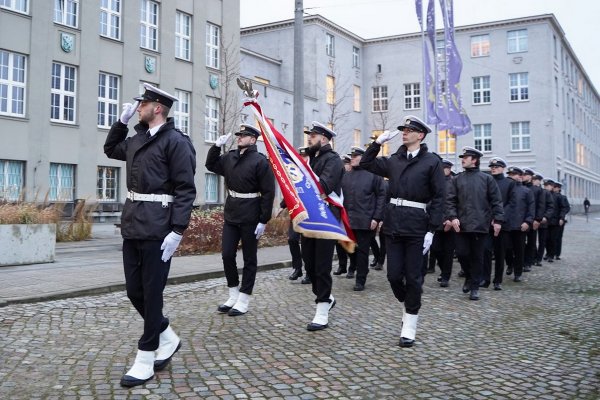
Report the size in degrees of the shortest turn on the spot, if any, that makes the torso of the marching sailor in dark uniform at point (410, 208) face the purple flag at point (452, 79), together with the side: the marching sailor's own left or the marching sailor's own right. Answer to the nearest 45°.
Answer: approximately 135° to the marching sailor's own right

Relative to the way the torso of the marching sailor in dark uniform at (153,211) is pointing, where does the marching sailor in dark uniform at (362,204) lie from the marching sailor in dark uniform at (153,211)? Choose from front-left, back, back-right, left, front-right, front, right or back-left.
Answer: back

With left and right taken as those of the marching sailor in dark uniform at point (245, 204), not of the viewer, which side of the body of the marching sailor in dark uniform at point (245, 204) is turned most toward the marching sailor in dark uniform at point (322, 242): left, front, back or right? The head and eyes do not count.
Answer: left

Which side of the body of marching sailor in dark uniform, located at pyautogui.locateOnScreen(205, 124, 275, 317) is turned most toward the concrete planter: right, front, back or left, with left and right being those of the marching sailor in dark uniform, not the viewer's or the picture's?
right

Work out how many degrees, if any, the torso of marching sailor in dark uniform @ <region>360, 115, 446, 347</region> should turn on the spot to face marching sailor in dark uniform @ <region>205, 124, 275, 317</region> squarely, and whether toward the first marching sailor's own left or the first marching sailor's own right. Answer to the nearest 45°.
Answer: approximately 45° to the first marching sailor's own right

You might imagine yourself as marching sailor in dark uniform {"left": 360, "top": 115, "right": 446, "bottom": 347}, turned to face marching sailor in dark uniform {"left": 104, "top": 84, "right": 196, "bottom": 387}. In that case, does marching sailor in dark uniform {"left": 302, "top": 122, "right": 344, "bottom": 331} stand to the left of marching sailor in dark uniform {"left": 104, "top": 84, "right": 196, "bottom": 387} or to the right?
right

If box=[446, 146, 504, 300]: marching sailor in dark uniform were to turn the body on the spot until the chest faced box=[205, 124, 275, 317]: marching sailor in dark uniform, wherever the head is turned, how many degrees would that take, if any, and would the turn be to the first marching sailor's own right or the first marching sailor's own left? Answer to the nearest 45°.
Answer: approximately 45° to the first marching sailor's own right

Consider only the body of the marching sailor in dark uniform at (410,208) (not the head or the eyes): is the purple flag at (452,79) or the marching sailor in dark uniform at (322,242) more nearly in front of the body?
the marching sailor in dark uniform
